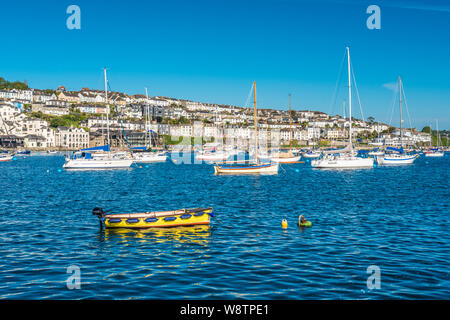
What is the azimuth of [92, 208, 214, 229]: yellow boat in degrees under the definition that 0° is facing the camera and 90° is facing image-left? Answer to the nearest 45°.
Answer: approximately 270°
